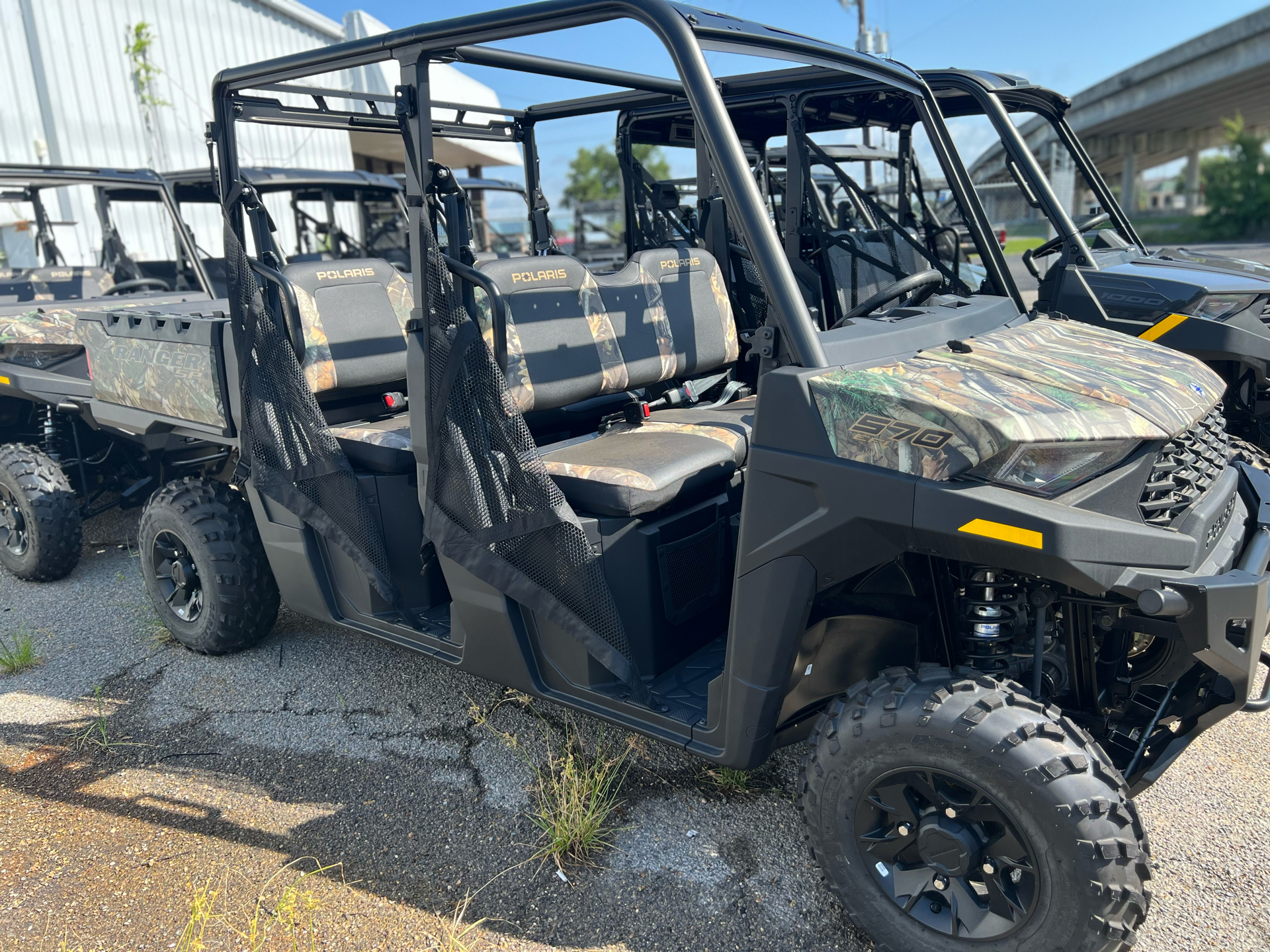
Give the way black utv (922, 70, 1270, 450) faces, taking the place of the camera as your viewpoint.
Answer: facing the viewer and to the right of the viewer

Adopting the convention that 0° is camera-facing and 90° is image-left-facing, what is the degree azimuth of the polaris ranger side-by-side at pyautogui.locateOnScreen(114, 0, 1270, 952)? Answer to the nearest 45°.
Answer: approximately 315°

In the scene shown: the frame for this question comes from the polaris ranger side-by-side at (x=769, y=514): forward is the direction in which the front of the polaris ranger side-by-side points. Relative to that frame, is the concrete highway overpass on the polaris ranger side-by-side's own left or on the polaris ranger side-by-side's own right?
on the polaris ranger side-by-side's own left

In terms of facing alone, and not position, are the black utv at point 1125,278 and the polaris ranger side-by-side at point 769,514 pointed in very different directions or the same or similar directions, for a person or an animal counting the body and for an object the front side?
same or similar directions

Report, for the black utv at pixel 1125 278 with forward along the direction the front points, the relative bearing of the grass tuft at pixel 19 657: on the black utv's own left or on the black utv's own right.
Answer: on the black utv's own right

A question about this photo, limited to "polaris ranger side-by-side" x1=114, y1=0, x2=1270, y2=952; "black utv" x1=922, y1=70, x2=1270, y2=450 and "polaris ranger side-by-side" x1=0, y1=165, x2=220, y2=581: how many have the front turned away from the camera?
0
